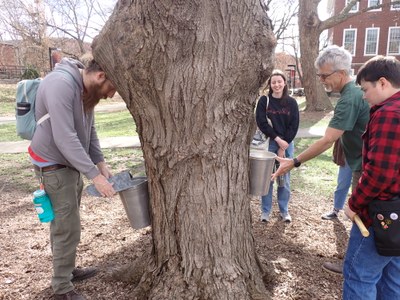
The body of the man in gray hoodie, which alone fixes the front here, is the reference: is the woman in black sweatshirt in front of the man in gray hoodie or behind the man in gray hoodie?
in front

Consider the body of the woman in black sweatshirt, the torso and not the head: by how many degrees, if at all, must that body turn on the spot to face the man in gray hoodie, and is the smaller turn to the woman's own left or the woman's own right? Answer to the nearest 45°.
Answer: approximately 45° to the woman's own right

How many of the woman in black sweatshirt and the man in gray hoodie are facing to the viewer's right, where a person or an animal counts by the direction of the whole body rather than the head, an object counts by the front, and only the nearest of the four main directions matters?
1

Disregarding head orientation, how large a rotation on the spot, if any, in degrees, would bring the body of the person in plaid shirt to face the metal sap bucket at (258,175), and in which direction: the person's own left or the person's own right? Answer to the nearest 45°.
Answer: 0° — they already face it

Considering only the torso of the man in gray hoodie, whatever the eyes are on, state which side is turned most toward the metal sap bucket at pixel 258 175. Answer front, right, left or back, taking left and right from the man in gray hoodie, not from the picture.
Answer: front

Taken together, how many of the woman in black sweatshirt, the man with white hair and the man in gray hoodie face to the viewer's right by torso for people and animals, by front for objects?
1

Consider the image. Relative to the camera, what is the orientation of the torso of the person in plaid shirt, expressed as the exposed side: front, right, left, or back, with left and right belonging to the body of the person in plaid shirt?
left

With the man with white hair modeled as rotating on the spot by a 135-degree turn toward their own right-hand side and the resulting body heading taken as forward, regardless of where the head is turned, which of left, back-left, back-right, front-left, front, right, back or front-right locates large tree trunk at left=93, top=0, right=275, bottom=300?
back

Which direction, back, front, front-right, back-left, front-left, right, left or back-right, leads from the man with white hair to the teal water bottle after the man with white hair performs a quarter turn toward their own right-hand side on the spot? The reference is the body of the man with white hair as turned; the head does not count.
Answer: back-left

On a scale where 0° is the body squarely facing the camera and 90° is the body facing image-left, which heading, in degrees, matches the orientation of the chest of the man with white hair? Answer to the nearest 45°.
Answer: approximately 90°

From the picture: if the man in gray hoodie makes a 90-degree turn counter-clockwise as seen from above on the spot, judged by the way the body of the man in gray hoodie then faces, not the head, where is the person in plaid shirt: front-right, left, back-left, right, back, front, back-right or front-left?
back-right

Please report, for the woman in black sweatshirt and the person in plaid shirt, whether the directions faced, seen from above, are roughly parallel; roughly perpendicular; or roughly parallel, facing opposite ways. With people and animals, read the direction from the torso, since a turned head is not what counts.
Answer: roughly perpendicular

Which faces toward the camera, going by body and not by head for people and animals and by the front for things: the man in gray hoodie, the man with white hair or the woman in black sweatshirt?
the woman in black sweatshirt

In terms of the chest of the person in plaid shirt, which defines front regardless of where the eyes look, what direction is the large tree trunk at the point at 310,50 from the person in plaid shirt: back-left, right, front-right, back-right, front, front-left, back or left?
right

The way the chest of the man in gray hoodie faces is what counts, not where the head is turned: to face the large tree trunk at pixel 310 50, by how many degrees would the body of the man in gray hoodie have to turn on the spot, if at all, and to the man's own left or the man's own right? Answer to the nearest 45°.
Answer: approximately 45° to the man's own left

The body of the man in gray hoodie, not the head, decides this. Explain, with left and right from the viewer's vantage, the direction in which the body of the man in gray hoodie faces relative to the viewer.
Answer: facing to the right of the viewer

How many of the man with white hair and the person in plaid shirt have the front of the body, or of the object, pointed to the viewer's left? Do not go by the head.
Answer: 2

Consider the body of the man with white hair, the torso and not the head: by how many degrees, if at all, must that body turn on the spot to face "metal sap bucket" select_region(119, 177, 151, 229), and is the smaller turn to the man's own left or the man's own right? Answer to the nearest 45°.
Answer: approximately 45° to the man's own left

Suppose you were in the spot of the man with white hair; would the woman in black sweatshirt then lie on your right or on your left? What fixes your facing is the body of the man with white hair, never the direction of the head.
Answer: on your right
